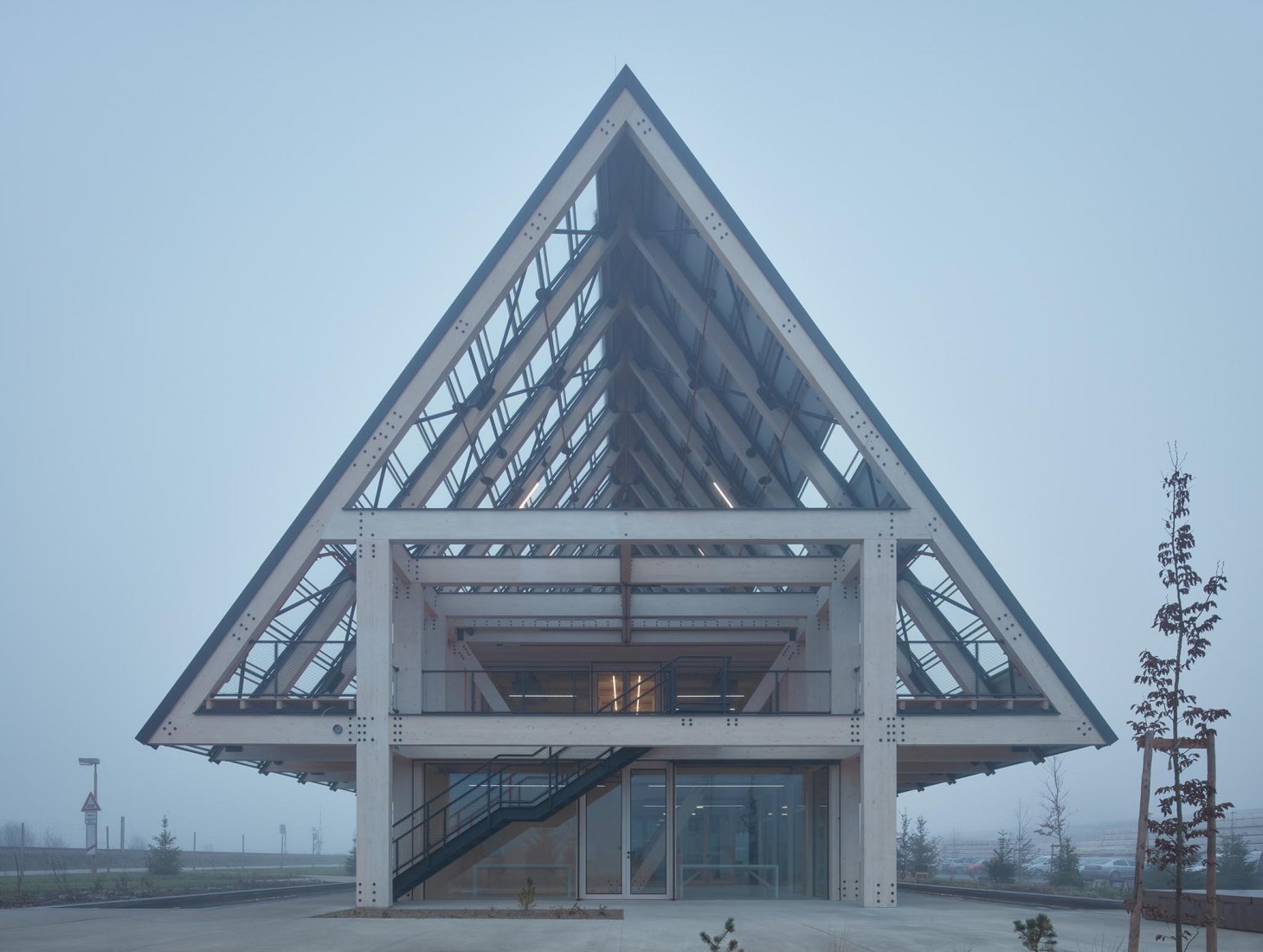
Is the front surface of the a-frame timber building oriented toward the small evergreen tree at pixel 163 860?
no

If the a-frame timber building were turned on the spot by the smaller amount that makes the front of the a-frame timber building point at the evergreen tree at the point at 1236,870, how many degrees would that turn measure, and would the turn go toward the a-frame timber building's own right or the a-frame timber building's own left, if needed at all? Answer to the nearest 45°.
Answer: approximately 135° to the a-frame timber building's own left

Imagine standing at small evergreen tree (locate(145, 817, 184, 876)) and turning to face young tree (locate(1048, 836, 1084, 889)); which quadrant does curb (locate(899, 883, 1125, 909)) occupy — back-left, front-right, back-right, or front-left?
front-right

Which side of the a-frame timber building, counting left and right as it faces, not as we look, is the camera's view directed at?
front

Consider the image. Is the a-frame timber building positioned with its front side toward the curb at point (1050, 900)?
no

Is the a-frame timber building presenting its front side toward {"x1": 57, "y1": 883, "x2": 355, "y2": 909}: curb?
no

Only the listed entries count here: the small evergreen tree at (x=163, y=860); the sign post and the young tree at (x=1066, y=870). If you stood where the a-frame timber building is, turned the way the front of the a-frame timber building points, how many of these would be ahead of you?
0

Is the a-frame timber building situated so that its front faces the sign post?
no

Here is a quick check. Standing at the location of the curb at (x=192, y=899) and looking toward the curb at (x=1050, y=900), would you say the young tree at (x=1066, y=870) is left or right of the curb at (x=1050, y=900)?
left
